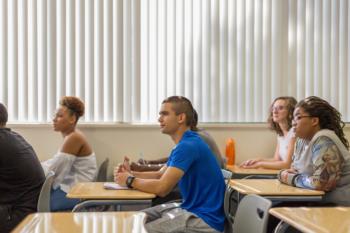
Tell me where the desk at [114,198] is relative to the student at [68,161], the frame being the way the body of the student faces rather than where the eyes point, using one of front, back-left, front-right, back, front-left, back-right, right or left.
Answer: left

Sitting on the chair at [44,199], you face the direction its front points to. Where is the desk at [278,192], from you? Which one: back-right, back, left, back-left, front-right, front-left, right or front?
back

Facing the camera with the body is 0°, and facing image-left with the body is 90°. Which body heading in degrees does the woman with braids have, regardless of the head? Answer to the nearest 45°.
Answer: approximately 90°

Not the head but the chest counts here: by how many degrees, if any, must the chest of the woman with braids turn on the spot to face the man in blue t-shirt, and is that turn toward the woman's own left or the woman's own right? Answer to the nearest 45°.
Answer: approximately 45° to the woman's own left

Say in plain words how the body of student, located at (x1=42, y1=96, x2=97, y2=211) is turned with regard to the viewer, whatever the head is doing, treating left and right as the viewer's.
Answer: facing to the left of the viewer

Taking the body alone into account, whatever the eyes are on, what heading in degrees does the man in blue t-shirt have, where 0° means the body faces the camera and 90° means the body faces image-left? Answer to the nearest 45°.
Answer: approximately 90°

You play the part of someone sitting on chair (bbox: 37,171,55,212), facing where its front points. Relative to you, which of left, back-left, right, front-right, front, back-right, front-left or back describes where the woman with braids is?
back

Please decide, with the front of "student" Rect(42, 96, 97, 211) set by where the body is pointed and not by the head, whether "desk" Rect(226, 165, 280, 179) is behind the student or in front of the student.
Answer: behind

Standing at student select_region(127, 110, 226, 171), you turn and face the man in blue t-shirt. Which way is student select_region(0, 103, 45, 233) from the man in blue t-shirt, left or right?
right

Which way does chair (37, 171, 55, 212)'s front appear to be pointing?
to the viewer's left
